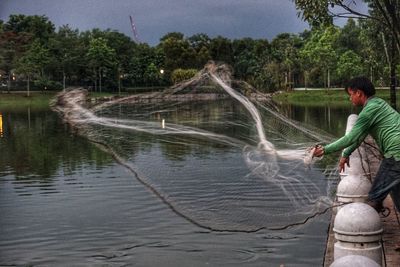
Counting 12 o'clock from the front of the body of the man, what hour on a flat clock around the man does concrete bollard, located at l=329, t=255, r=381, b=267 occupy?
The concrete bollard is roughly at 9 o'clock from the man.

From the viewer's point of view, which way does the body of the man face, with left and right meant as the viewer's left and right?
facing to the left of the viewer

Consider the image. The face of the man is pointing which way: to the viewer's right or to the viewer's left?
to the viewer's left
